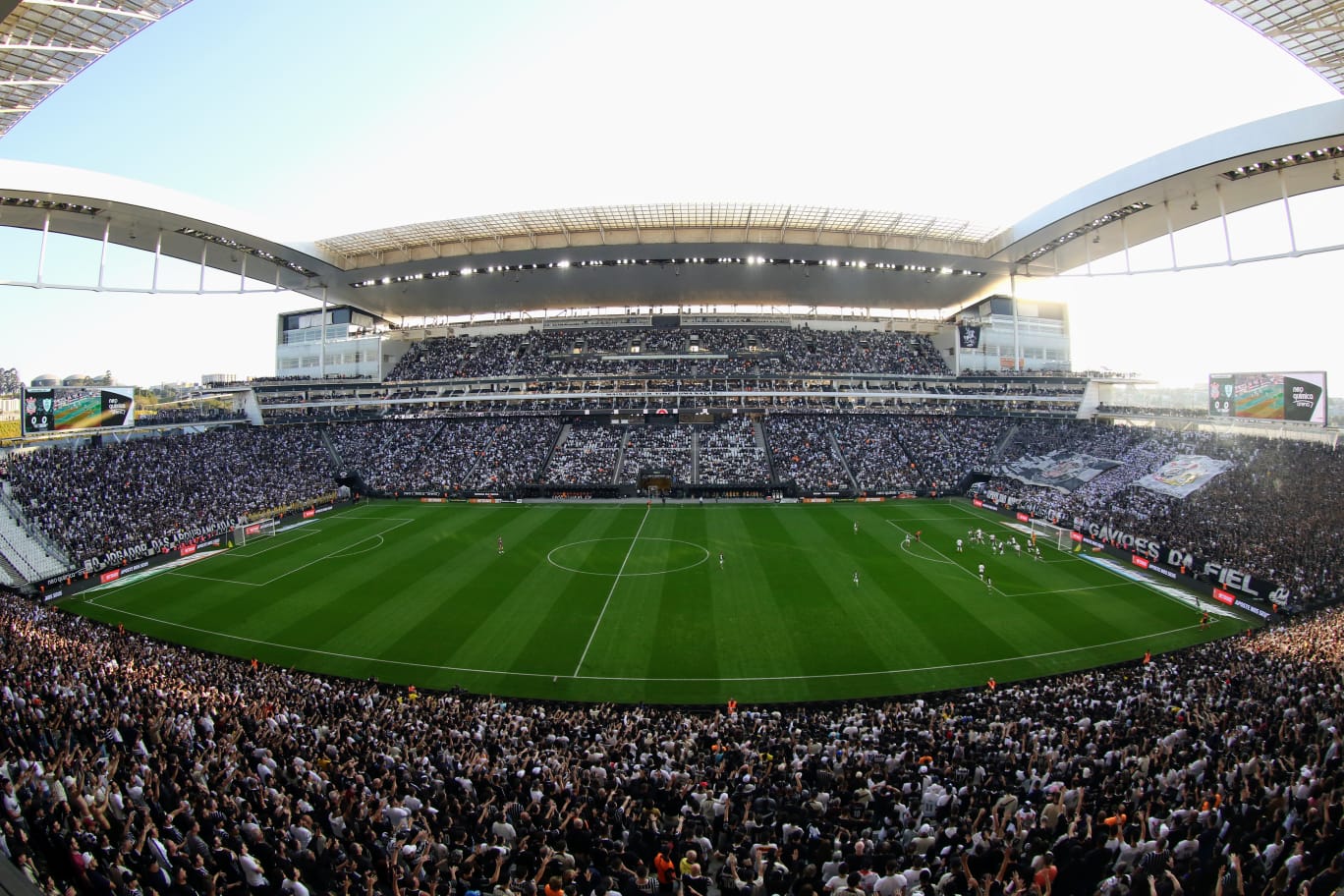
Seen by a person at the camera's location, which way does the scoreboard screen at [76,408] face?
facing the viewer and to the right of the viewer

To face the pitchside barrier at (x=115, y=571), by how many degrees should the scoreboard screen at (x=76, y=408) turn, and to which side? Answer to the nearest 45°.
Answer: approximately 45° to its right

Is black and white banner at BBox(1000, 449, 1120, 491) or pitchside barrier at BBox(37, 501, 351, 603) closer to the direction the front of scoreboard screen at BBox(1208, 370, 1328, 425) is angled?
the pitchside barrier

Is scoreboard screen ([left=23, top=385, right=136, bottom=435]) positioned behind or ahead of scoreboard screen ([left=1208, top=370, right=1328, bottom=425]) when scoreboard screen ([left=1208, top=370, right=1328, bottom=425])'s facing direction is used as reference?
ahead

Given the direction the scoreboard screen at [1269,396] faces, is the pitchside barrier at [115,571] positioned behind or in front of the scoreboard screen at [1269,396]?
in front

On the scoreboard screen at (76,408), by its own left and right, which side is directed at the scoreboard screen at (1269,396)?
front

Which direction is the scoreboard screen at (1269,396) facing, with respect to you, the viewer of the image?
facing the viewer and to the left of the viewer

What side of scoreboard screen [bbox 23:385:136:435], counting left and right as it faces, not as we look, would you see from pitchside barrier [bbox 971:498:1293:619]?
front

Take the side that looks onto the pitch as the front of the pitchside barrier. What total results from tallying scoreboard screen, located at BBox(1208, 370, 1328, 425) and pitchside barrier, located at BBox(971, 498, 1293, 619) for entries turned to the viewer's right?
0
